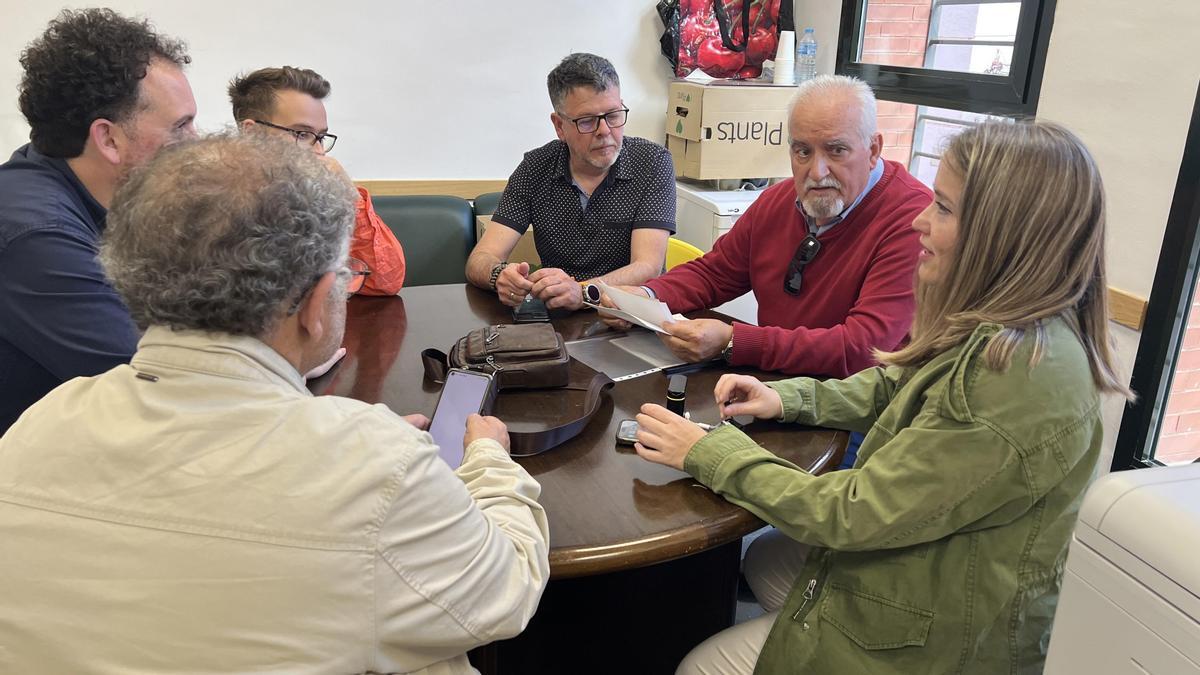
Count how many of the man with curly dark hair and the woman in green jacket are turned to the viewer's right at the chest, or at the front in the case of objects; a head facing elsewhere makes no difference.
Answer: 1

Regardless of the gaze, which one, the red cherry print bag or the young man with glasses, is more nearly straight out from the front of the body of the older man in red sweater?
the young man with glasses

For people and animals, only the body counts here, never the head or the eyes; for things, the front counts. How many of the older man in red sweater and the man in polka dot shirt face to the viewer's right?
0

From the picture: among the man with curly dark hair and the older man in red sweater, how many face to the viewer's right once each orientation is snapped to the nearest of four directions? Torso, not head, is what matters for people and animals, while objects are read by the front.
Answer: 1

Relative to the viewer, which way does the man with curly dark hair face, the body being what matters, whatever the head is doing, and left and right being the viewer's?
facing to the right of the viewer

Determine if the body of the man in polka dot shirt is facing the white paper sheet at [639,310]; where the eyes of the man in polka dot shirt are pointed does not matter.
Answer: yes

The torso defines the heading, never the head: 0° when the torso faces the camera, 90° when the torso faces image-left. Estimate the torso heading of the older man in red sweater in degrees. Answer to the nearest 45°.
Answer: approximately 45°

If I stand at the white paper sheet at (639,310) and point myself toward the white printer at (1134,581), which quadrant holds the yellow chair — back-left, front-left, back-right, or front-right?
back-left

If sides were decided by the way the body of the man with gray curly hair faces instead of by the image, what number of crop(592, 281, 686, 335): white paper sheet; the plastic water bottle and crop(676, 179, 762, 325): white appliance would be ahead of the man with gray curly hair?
3

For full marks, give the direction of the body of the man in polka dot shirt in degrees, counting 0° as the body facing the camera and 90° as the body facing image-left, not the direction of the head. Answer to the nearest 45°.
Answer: approximately 0°

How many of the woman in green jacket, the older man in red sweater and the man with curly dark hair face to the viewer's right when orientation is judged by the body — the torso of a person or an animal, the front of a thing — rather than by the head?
1

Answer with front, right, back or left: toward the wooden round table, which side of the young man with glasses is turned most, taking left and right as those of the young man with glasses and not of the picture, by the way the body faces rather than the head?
front

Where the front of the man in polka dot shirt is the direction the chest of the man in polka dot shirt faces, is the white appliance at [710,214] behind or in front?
behind

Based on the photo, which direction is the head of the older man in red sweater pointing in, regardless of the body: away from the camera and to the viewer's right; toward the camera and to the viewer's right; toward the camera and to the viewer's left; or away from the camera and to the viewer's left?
toward the camera and to the viewer's left

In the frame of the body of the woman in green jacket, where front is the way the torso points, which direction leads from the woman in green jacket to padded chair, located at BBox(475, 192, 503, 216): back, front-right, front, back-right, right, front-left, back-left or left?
front-right

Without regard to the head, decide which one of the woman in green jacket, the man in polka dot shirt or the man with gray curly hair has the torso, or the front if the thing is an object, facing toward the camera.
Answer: the man in polka dot shirt

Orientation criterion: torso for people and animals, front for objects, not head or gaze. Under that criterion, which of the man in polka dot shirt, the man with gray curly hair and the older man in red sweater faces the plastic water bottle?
the man with gray curly hair
